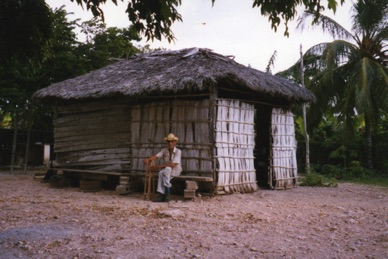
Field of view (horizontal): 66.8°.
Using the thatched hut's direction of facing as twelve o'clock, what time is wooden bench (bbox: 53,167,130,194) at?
The wooden bench is roughly at 5 o'clock from the thatched hut.

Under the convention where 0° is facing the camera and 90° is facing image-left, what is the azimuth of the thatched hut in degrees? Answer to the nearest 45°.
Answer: approximately 315°

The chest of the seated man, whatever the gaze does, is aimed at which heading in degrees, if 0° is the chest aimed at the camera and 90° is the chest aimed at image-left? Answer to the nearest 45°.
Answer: approximately 45°
